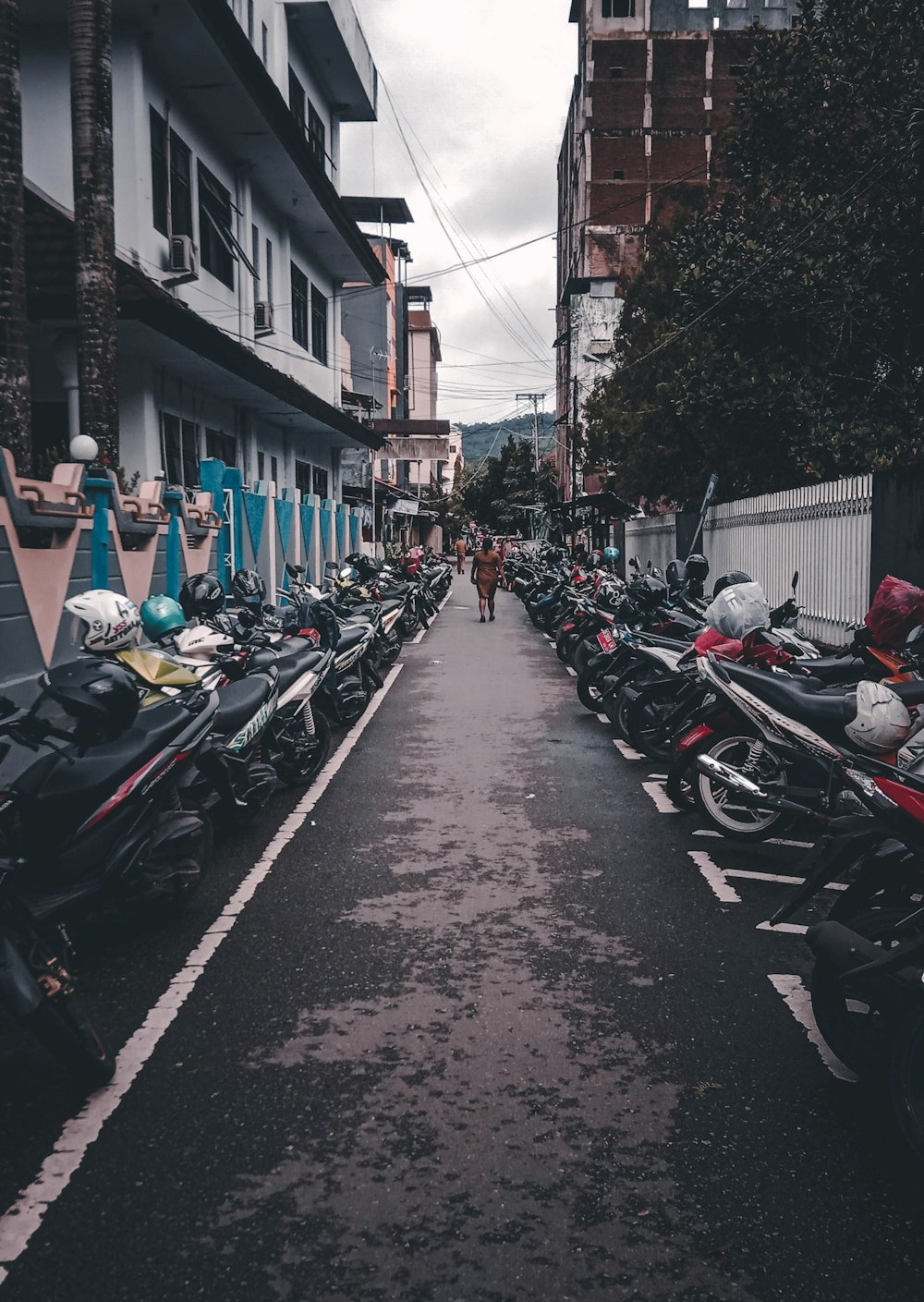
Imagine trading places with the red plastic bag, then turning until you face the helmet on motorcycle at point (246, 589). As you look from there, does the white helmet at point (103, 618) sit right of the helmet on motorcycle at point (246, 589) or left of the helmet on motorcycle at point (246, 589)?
left

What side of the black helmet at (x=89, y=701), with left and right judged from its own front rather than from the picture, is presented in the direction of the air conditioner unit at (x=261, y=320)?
right

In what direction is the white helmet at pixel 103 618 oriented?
to the viewer's left

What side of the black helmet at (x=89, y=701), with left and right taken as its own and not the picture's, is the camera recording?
left

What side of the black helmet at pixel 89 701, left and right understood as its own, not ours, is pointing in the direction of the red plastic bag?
back

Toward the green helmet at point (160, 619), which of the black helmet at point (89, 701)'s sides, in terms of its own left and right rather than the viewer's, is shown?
right

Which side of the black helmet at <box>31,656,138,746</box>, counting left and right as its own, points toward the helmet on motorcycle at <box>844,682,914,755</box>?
back

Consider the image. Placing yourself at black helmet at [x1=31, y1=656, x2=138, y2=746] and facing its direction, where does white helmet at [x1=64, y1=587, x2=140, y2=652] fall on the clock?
The white helmet is roughly at 3 o'clock from the black helmet.

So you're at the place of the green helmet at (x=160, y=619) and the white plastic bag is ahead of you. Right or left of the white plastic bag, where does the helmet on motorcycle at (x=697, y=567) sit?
left

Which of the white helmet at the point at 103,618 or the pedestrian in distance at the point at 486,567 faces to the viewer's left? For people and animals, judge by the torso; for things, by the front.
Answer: the white helmet
